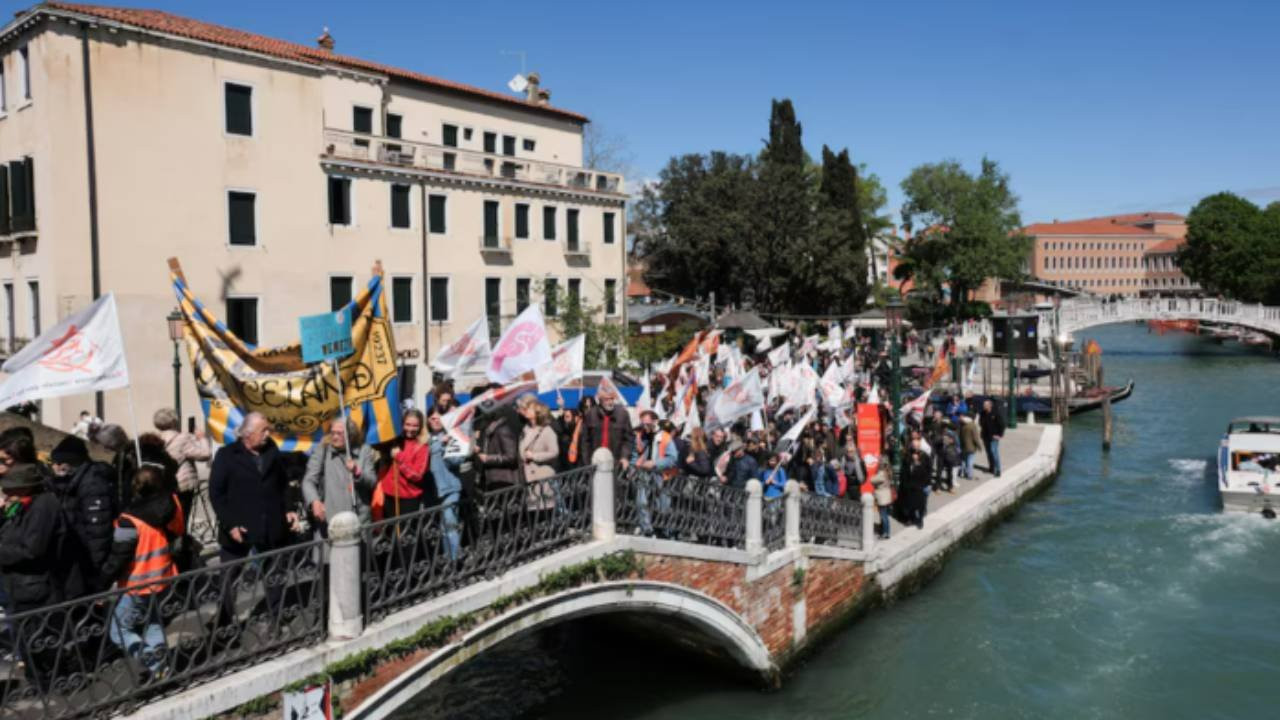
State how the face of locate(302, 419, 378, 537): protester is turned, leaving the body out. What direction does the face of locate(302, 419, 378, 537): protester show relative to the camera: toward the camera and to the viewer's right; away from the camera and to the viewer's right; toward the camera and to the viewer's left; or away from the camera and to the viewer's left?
toward the camera and to the viewer's left

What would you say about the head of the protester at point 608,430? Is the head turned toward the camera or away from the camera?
toward the camera

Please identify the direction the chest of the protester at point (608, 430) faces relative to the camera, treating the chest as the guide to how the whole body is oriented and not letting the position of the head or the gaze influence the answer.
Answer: toward the camera

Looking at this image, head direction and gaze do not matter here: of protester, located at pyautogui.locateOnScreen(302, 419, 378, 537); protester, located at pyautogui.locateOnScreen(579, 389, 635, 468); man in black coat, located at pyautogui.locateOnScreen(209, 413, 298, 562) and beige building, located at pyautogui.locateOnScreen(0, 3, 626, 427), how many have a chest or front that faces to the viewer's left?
0

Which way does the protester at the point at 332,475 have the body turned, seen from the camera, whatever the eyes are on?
toward the camera

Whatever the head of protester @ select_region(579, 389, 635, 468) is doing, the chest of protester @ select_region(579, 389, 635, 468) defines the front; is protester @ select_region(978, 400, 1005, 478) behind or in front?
behind

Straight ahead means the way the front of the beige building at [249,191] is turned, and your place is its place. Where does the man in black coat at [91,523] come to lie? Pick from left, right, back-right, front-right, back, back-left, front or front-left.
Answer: front-right

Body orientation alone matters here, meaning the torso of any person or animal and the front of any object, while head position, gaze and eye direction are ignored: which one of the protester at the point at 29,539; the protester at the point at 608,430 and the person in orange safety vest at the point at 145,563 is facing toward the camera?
the protester at the point at 608,430

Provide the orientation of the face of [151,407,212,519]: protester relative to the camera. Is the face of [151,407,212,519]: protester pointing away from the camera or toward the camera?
away from the camera
